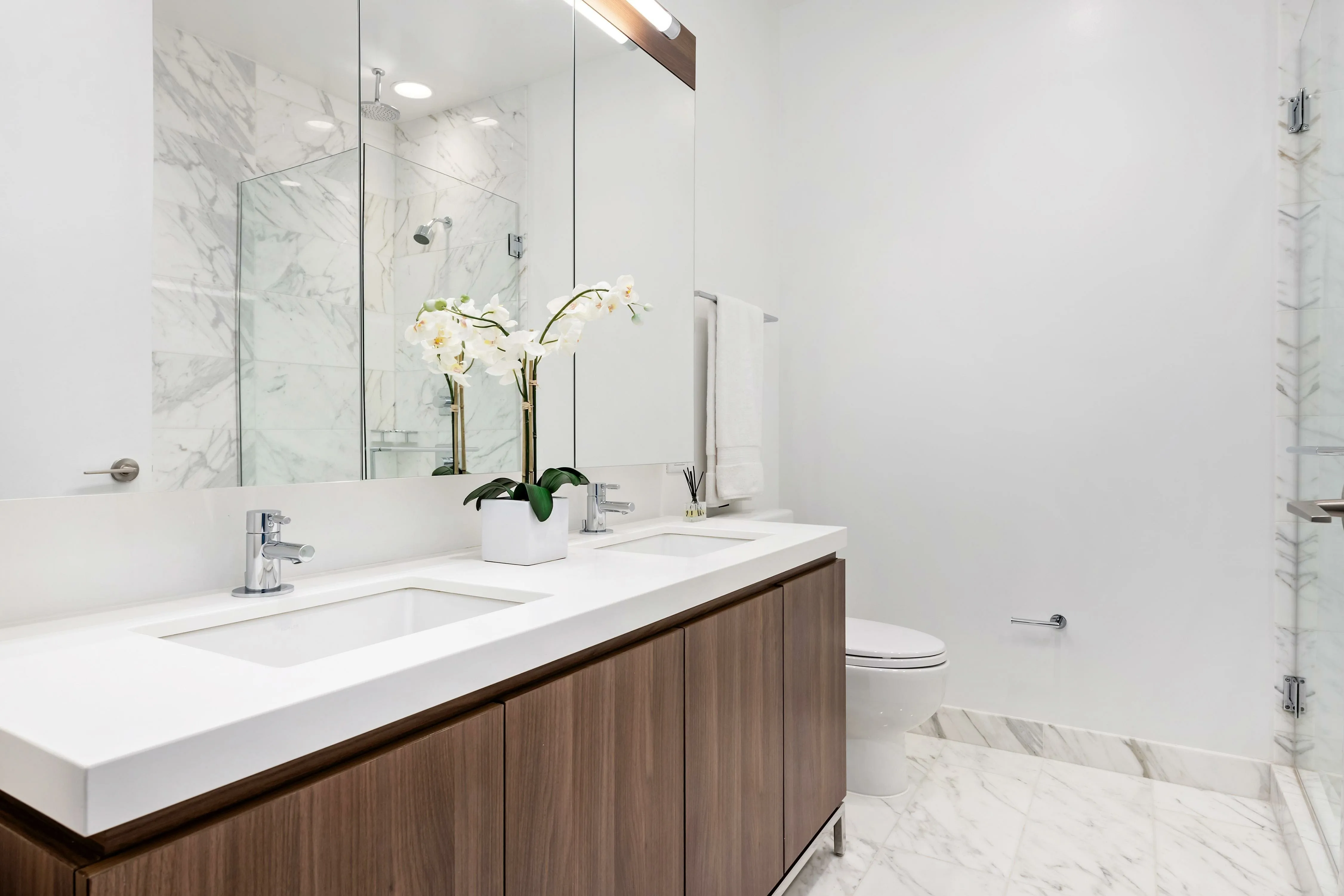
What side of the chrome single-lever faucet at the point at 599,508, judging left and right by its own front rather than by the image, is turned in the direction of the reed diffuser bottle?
left

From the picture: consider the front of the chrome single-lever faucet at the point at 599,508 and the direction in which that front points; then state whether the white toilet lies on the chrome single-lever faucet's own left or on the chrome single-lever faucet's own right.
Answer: on the chrome single-lever faucet's own left

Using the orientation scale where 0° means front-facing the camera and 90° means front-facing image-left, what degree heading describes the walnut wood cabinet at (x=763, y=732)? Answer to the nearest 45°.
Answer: approximately 315°

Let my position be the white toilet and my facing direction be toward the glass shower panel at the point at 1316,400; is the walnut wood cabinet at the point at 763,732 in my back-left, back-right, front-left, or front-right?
back-right

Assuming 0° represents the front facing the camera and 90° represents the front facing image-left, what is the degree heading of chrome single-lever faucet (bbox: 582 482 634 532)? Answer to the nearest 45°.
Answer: approximately 315°

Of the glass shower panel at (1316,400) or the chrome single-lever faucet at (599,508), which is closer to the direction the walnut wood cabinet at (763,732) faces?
the glass shower panel

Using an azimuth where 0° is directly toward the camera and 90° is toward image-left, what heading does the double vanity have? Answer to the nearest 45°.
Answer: approximately 315°
